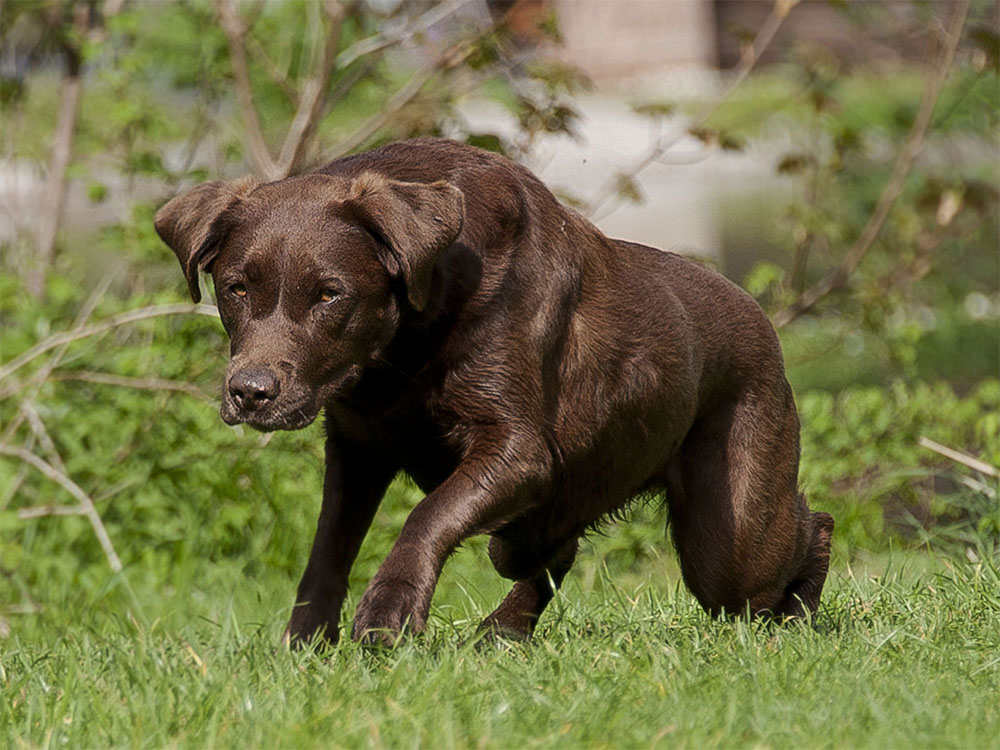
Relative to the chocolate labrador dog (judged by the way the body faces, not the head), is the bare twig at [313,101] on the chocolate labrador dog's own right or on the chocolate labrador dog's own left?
on the chocolate labrador dog's own right

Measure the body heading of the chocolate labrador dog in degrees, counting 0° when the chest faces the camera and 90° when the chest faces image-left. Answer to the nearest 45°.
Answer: approximately 45°

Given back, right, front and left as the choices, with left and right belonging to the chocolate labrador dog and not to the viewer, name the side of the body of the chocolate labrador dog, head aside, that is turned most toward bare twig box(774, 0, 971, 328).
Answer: back

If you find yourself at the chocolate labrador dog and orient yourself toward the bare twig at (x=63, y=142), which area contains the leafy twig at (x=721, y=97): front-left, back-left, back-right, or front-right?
front-right

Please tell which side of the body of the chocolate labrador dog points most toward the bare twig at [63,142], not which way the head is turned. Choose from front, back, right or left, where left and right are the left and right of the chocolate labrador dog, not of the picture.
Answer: right

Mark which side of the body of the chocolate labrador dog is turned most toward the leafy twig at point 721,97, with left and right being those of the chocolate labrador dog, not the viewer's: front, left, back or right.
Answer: back

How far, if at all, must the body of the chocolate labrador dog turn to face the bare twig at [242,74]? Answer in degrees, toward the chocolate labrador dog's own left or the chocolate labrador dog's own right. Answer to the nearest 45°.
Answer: approximately 135° to the chocolate labrador dog's own right
